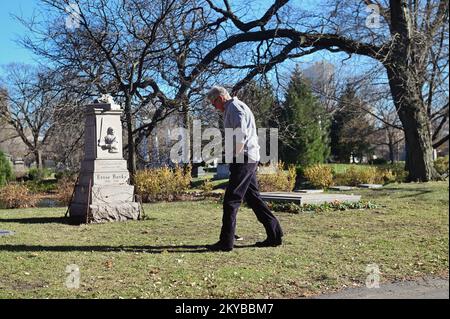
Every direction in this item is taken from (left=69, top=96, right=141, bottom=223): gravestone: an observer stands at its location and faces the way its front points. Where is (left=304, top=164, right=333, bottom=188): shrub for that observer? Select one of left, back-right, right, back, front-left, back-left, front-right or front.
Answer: left

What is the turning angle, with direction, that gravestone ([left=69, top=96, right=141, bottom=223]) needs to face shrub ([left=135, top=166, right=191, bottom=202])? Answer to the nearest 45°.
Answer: approximately 135° to its left

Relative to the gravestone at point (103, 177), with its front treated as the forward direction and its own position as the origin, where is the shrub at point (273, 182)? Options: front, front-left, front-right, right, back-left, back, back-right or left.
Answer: left

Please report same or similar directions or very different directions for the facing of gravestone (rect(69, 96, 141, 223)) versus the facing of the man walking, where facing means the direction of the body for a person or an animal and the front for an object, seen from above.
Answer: very different directions

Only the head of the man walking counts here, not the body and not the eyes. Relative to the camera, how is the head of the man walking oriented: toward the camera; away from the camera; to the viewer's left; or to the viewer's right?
to the viewer's left

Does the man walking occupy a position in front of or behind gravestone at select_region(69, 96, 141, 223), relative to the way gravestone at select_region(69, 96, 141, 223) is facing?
in front

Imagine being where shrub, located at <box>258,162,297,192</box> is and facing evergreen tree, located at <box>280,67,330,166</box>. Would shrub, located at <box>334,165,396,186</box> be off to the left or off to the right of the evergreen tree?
right

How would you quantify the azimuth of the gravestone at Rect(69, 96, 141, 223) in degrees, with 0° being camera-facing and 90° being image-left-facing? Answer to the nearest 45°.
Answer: approximately 315°

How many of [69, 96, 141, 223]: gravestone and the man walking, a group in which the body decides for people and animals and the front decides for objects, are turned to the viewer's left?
1

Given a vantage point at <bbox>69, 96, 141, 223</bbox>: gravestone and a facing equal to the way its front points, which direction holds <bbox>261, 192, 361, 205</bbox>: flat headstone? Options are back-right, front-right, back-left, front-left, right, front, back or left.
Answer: front-left

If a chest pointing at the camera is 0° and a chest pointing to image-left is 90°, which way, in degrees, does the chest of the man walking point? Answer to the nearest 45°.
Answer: approximately 90°

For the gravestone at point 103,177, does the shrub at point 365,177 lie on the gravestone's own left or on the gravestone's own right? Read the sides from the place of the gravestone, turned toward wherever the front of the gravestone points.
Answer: on the gravestone's own left

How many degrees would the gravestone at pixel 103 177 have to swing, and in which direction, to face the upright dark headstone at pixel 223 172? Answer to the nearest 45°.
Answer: approximately 135° to its left
